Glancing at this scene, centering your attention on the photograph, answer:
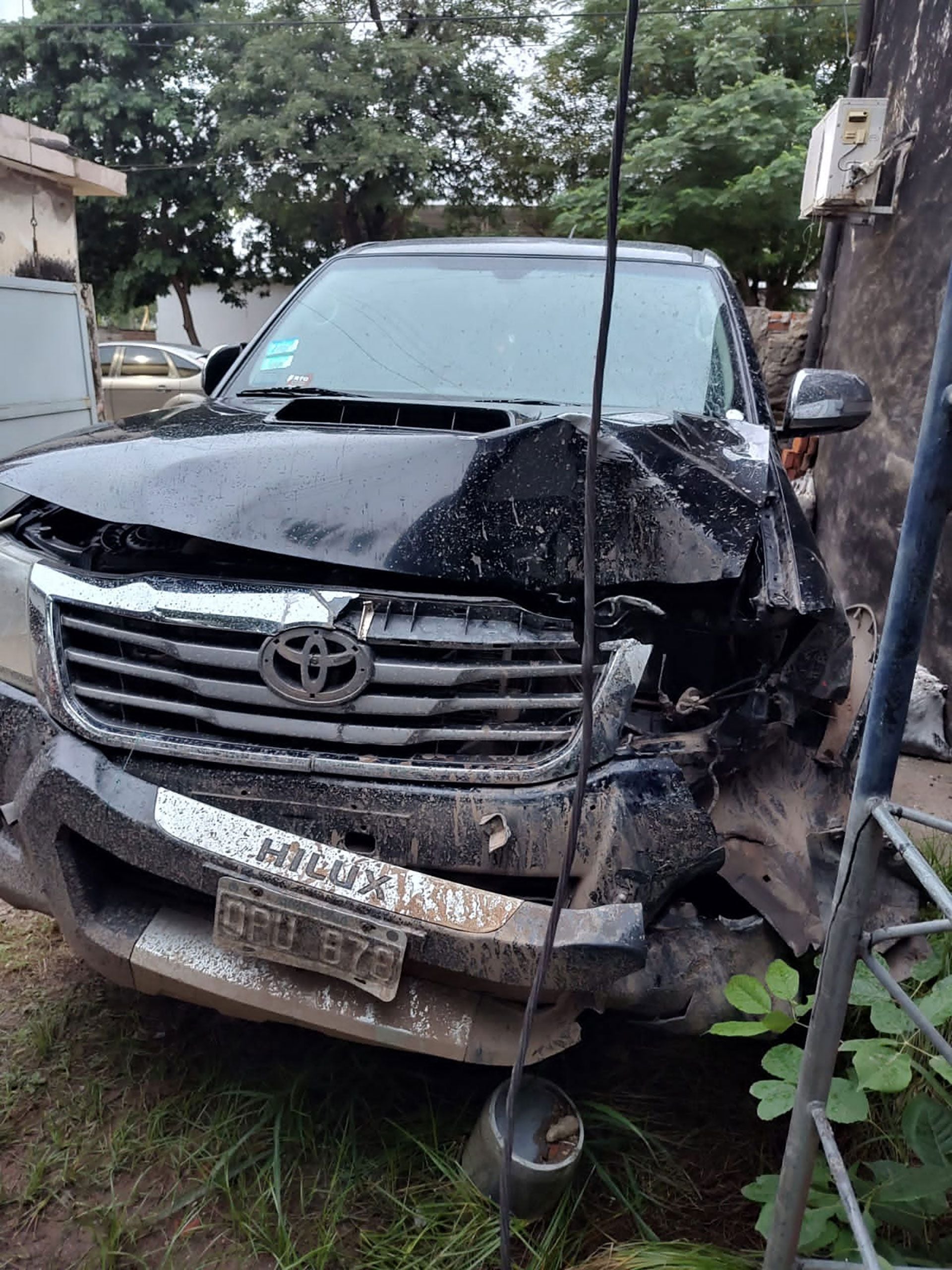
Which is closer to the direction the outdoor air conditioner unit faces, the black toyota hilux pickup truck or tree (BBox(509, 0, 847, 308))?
the black toyota hilux pickup truck

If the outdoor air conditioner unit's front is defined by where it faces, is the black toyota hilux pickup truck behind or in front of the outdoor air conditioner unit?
in front
